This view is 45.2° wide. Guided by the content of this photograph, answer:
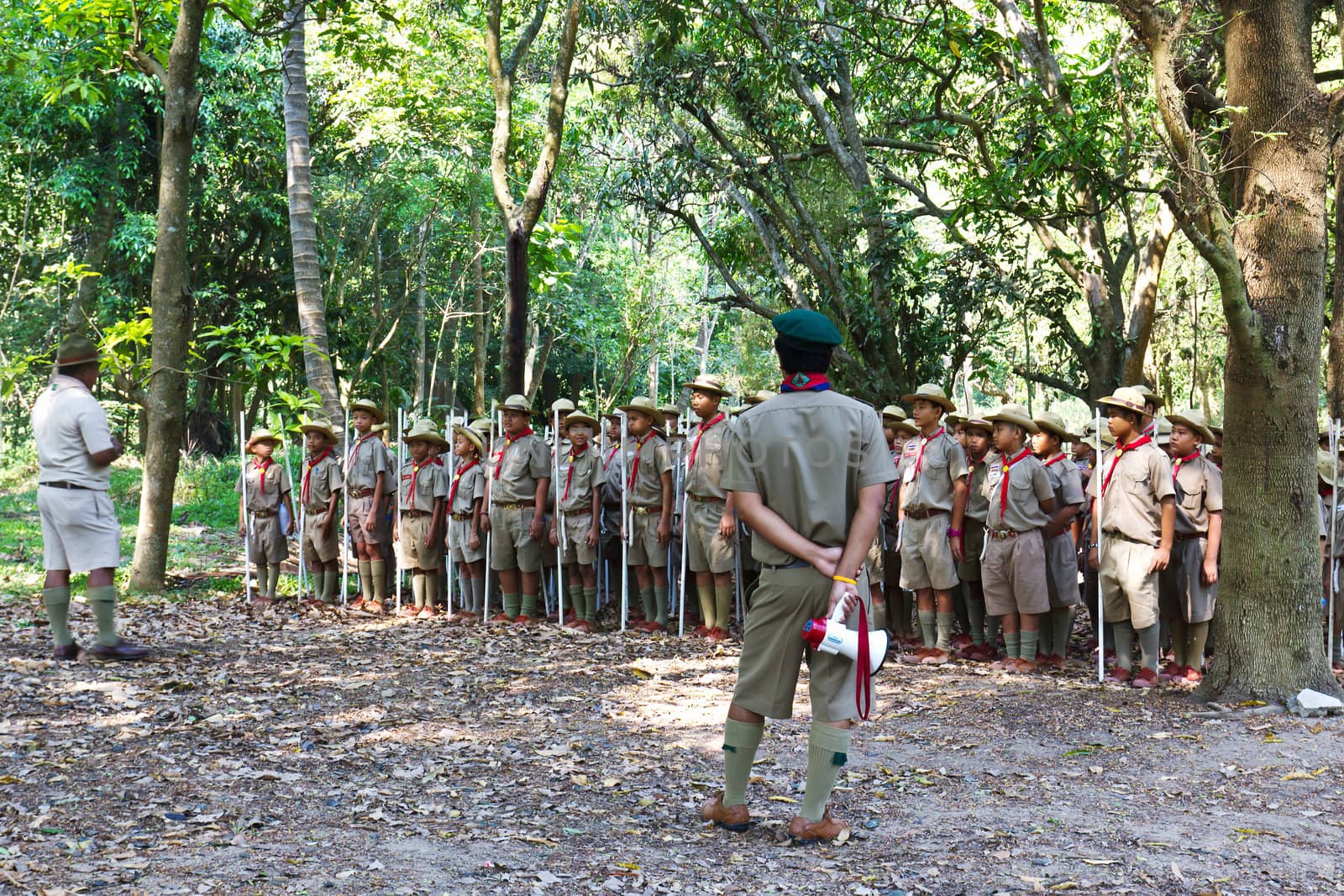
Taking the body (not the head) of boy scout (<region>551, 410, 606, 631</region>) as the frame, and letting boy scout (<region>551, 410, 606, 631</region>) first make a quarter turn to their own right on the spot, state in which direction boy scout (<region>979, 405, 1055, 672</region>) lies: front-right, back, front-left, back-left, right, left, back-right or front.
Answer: back

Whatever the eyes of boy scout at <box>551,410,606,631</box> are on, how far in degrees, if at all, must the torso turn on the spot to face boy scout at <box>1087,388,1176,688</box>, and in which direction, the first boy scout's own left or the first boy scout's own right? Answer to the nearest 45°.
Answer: approximately 90° to the first boy scout's own left

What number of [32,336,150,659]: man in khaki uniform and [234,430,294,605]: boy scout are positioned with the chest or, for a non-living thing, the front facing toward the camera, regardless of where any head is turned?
1

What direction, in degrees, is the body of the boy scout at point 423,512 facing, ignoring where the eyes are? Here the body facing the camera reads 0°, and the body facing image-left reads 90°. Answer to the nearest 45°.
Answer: approximately 45°

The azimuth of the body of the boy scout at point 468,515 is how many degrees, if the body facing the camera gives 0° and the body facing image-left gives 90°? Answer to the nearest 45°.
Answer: approximately 45°

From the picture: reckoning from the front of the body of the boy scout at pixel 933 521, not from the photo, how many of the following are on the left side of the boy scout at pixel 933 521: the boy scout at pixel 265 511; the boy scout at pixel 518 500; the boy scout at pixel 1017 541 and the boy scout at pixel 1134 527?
2

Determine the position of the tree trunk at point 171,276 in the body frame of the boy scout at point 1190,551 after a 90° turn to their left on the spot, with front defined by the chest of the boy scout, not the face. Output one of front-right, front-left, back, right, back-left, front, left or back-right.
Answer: back-right

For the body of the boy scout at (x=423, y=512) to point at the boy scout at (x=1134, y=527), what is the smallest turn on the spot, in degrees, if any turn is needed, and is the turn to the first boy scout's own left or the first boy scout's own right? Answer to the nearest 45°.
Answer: approximately 90° to the first boy scout's own left

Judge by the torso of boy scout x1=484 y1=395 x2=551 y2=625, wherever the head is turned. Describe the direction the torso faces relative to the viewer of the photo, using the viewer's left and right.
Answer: facing the viewer and to the left of the viewer

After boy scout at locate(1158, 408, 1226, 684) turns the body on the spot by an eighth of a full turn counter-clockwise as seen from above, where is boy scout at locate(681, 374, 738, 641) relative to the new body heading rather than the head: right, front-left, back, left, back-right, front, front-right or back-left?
right

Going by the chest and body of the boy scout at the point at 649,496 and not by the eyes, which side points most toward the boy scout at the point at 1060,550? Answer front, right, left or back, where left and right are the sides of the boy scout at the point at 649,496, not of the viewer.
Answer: left

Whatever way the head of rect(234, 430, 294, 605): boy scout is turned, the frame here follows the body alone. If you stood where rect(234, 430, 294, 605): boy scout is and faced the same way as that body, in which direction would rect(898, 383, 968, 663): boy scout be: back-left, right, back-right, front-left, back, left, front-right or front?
front-left

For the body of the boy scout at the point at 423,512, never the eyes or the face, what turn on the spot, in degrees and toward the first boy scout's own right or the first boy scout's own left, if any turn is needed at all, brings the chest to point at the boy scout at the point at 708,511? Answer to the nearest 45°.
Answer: approximately 90° to the first boy scout's own left
